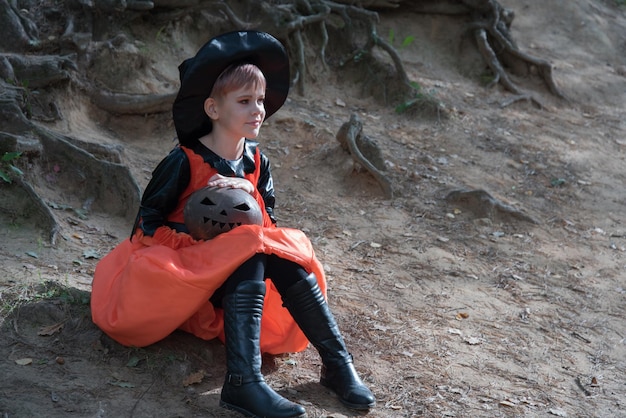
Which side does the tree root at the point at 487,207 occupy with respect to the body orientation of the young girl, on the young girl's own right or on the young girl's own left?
on the young girl's own left

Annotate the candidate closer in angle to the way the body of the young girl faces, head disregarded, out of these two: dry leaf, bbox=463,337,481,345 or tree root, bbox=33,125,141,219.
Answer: the dry leaf

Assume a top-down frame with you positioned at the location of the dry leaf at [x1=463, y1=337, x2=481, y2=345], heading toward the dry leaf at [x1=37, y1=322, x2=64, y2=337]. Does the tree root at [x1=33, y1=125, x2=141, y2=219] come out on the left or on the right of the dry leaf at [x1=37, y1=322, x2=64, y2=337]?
right

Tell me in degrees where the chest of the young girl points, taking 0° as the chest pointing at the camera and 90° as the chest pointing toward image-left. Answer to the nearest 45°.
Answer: approximately 315°

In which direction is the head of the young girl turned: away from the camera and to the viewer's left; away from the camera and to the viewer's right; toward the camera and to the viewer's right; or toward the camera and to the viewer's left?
toward the camera and to the viewer's right

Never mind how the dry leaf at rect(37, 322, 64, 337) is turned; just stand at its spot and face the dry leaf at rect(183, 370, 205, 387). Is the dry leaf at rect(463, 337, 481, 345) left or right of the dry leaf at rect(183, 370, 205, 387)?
left

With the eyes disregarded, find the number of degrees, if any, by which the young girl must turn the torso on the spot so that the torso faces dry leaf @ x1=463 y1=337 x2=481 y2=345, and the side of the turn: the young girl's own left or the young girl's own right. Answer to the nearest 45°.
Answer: approximately 90° to the young girl's own left

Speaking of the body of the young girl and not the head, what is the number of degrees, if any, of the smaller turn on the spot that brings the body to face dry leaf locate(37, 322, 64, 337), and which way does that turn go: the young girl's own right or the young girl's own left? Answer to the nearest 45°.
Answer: approximately 135° to the young girl's own right
